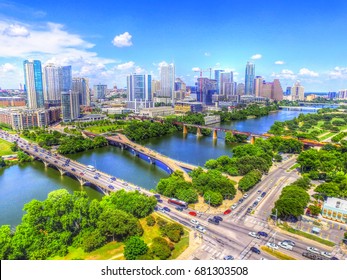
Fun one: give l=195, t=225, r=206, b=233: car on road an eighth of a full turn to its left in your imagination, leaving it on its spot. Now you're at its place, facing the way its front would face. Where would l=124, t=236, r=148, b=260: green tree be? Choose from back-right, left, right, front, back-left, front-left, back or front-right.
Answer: back-right

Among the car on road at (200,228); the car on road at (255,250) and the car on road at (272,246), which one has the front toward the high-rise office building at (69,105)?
the car on road at (272,246)

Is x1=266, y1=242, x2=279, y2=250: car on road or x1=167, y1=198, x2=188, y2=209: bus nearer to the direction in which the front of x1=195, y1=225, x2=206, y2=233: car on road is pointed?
the car on road

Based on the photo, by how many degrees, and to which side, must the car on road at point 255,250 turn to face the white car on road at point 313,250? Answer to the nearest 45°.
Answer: approximately 45° to its left

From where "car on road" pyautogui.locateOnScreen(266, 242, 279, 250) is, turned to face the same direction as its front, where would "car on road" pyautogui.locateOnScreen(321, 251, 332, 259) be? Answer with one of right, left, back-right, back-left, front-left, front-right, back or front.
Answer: back-right

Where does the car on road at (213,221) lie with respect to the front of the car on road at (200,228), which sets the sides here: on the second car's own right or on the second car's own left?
on the second car's own left

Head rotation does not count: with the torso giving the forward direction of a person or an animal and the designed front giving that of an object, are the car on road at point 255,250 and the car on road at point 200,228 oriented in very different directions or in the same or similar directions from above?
same or similar directions

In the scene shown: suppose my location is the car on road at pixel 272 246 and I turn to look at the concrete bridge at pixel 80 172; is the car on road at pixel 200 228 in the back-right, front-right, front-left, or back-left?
front-left

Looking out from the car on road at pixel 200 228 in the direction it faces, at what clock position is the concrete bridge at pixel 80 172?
The concrete bridge is roughly at 6 o'clock from the car on road.

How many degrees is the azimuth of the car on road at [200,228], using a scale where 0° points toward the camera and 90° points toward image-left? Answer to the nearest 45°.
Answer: approximately 315°

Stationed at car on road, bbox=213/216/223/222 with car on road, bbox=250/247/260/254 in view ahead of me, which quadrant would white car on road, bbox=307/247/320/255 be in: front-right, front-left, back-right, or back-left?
front-left

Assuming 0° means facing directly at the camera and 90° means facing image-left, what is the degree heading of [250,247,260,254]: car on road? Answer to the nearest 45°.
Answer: approximately 315°

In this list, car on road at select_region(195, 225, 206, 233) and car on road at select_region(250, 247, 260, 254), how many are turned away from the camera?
0

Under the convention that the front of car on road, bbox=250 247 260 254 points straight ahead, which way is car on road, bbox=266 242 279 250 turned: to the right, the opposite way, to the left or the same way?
the opposite way

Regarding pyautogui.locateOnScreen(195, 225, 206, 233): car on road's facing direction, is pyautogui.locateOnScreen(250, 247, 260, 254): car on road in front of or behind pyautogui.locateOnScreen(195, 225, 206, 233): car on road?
in front

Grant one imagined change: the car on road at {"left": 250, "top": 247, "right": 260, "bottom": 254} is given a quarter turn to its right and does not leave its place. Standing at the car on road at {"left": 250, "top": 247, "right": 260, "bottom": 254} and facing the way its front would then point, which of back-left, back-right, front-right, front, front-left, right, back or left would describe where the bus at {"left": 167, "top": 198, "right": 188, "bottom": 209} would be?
right
